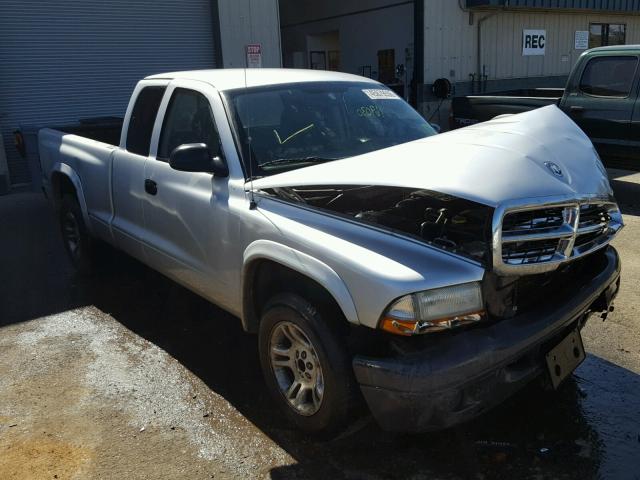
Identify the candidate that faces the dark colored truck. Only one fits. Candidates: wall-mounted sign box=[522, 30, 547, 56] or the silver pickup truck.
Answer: the wall-mounted sign

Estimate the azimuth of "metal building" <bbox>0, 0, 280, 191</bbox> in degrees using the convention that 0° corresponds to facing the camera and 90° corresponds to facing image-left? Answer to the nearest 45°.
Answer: approximately 0°

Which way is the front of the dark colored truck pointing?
to the viewer's right

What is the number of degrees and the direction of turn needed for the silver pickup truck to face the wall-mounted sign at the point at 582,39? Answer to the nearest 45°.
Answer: approximately 90° to its left

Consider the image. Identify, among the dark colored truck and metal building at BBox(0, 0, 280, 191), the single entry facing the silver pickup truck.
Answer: the metal building

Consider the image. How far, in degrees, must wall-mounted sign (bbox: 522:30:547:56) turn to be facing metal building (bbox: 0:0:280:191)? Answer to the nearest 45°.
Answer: approximately 45° to its right

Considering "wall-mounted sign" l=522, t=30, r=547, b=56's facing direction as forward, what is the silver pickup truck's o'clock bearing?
The silver pickup truck is roughly at 12 o'clock from the wall-mounted sign.

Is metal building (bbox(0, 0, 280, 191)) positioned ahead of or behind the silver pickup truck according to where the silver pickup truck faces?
behind

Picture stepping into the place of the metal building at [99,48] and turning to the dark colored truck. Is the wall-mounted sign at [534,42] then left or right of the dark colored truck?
left

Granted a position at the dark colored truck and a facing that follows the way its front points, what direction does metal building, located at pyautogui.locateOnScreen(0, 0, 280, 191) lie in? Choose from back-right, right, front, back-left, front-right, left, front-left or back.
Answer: back

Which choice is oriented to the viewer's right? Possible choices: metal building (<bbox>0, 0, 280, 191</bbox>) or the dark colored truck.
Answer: the dark colored truck

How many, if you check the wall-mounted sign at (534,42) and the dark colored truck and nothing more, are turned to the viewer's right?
1

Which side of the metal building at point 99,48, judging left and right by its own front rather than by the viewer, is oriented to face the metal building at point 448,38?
left
